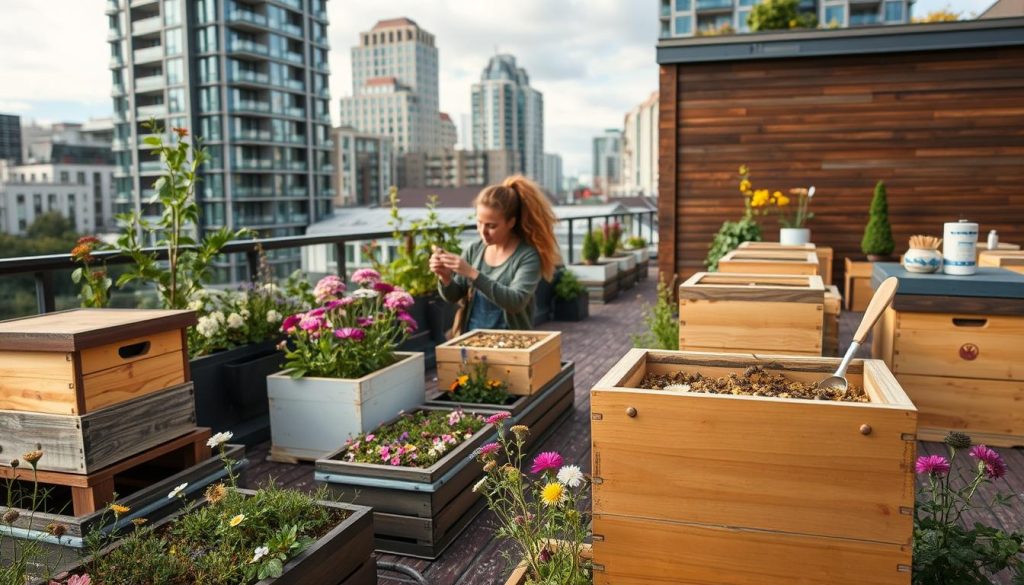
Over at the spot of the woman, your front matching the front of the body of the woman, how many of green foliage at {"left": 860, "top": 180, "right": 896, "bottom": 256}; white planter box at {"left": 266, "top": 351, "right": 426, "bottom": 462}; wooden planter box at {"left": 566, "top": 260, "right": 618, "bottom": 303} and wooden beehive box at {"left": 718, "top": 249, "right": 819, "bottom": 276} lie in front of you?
1

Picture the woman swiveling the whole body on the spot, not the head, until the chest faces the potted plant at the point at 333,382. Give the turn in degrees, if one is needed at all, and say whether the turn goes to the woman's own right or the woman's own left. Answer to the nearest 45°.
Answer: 0° — they already face it

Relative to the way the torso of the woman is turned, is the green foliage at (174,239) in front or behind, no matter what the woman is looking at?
in front

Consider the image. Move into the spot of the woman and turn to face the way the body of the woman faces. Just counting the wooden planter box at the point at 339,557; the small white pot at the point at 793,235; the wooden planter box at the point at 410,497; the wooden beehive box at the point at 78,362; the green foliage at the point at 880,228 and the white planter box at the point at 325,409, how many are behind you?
2

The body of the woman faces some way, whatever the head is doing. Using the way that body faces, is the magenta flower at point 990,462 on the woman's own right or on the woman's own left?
on the woman's own left

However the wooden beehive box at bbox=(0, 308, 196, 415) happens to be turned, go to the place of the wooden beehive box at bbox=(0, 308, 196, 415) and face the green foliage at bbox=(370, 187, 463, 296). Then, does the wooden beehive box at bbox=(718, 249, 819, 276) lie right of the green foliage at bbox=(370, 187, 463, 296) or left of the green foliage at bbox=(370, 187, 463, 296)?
right

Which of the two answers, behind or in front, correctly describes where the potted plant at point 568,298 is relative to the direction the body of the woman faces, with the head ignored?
behind

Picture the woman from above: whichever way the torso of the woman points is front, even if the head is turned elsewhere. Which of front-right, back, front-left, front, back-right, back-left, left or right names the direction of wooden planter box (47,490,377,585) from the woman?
front-left

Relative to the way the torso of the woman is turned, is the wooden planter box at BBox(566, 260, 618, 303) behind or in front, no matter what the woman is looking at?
behind

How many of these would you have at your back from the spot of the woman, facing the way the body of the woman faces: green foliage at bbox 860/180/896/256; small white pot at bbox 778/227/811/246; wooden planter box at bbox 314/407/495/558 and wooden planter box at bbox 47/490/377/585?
2

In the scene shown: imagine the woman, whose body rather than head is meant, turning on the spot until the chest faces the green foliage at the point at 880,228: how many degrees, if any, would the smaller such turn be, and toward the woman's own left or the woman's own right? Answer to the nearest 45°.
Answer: approximately 180°

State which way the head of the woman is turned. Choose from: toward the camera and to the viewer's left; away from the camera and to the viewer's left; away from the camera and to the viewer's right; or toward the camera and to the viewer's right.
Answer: toward the camera and to the viewer's left

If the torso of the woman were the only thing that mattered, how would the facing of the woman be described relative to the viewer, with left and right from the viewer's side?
facing the viewer and to the left of the viewer
